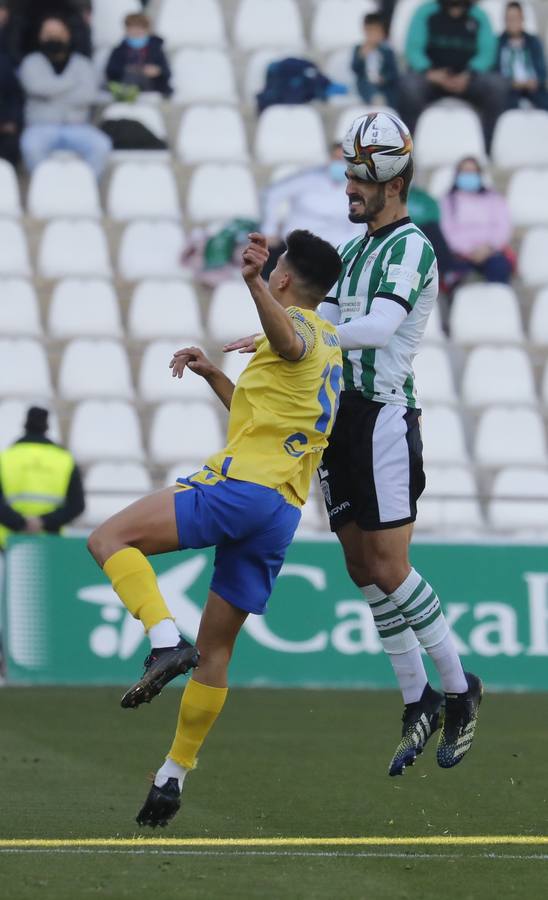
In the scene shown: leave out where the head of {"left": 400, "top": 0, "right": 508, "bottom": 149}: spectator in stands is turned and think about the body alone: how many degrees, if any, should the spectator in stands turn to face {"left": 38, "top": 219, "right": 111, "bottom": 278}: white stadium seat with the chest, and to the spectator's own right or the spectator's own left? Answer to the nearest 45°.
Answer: approximately 45° to the spectator's own right

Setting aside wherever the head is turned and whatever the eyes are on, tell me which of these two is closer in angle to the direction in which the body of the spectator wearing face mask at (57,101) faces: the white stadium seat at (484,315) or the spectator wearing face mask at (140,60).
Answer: the white stadium seat

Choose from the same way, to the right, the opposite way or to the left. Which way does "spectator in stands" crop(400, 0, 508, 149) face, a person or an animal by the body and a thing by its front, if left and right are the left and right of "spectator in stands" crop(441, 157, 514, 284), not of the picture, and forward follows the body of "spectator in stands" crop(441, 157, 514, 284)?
the same way

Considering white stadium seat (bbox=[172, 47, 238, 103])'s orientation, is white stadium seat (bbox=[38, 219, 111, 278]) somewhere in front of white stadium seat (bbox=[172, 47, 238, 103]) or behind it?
in front

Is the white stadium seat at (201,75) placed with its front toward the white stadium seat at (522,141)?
no

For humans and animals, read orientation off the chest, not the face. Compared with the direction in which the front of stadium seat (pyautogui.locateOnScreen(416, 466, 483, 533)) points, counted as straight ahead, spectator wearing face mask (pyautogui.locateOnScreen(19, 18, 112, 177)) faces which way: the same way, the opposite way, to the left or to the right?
the same way

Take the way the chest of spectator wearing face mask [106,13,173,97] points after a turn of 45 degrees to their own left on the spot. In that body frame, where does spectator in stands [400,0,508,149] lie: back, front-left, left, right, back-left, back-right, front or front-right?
front-left

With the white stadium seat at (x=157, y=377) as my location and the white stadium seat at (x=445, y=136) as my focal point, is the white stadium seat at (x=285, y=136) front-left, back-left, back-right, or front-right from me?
front-left

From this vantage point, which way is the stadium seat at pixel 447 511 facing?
toward the camera

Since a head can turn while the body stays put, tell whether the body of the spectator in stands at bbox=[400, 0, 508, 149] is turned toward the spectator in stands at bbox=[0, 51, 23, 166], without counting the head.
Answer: no

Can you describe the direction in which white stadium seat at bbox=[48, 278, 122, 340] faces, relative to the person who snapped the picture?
facing the viewer

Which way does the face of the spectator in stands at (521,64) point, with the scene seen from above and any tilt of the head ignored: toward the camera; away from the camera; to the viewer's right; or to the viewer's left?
toward the camera

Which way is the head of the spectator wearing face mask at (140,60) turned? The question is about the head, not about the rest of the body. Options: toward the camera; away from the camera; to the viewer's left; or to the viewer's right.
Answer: toward the camera

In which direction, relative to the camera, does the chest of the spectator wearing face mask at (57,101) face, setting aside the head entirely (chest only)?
toward the camera

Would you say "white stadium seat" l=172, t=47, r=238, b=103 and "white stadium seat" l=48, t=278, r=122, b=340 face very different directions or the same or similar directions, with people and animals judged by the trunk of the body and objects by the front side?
same or similar directions

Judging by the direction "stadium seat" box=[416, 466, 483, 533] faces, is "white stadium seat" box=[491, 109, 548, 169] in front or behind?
behind
